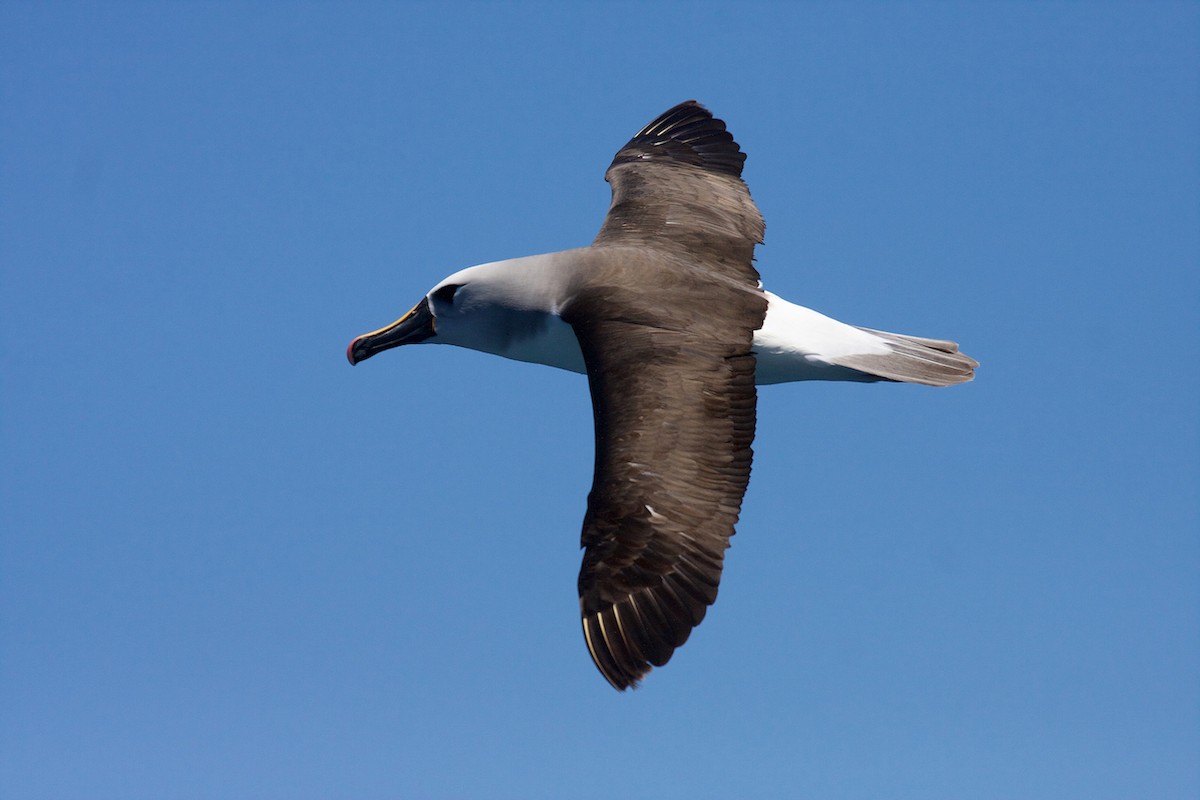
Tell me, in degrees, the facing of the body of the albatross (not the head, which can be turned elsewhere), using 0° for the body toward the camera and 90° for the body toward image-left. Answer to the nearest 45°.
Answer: approximately 90°
